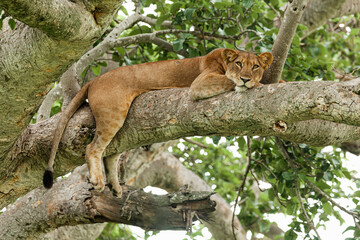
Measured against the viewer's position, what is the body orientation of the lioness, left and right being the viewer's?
facing to the right of the viewer
